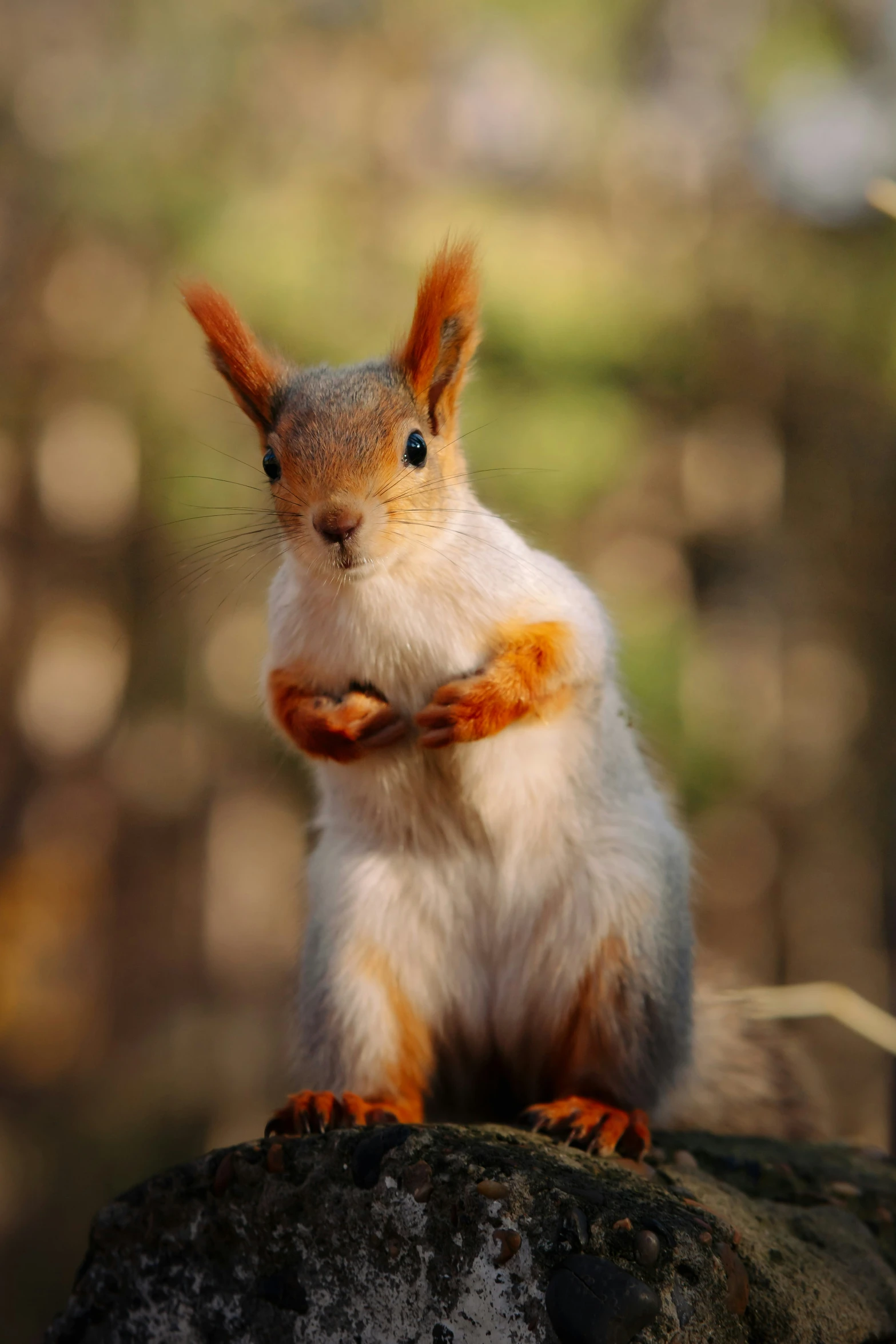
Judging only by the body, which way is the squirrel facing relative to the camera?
toward the camera
